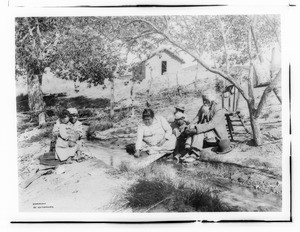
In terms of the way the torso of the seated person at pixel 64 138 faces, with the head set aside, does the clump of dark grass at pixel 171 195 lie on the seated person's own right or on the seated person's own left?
on the seated person's own left

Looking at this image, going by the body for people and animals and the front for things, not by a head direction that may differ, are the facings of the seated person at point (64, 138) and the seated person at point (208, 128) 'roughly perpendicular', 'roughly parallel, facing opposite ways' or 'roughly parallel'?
roughly perpendicular

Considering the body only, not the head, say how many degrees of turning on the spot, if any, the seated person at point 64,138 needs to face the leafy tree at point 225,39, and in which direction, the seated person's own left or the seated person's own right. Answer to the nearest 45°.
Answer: approximately 90° to the seated person's own left

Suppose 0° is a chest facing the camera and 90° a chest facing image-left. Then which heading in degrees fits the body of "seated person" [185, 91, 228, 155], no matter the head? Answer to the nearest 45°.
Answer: approximately 90°

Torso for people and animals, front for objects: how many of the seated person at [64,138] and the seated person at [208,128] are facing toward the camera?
1

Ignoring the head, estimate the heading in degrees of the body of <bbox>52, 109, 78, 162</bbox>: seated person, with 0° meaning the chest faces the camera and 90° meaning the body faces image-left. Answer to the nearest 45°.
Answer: approximately 0°

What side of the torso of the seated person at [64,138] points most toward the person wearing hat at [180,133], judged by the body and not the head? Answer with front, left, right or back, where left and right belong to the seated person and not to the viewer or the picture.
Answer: left
